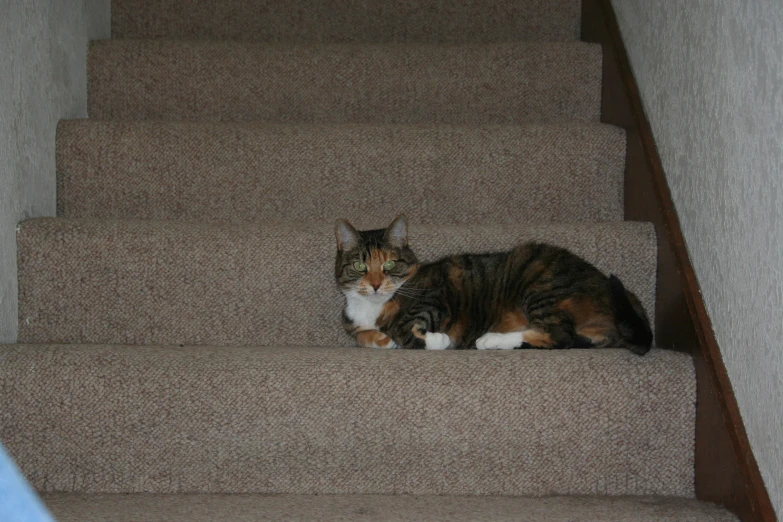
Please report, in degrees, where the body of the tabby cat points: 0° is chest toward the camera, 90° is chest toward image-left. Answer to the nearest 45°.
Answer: approximately 90°

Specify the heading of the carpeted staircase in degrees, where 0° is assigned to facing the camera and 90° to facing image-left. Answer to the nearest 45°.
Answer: approximately 0°
